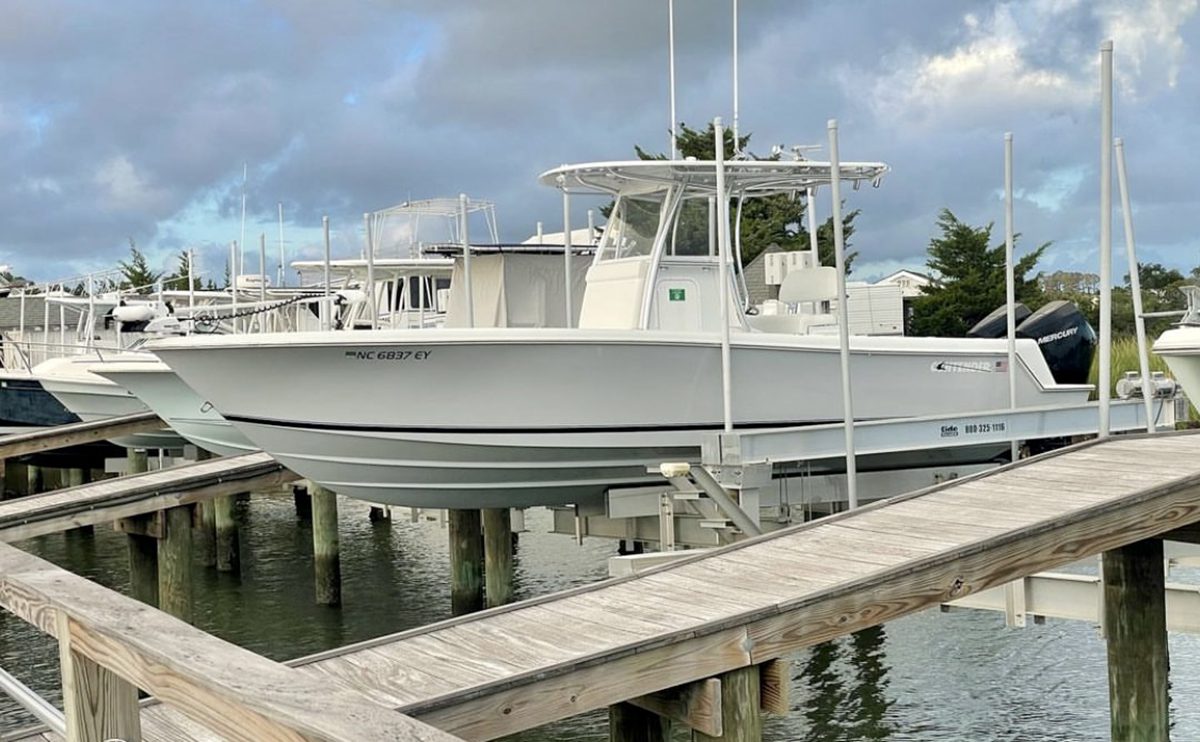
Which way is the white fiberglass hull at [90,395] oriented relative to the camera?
to the viewer's left

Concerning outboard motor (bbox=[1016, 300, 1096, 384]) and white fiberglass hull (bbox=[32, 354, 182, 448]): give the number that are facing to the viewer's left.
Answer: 2

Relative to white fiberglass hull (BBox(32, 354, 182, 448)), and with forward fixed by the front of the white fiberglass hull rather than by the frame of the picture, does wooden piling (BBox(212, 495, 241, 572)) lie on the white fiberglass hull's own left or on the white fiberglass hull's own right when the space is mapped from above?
on the white fiberglass hull's own left

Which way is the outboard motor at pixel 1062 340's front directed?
to the viewer's left

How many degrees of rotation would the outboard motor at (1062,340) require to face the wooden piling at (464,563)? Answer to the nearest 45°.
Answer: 0° — it already faces it

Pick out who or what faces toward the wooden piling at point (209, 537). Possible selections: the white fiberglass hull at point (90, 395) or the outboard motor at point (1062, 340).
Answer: the outboard motor

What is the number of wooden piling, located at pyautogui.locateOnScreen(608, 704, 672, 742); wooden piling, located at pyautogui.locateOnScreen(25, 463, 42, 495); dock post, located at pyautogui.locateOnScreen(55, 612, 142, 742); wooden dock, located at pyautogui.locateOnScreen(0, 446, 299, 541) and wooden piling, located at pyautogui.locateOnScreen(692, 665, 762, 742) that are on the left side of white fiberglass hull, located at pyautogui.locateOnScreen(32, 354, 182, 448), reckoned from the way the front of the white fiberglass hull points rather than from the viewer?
4

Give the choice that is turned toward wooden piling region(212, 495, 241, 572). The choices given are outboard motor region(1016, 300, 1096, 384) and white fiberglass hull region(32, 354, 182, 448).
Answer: the outboard motor

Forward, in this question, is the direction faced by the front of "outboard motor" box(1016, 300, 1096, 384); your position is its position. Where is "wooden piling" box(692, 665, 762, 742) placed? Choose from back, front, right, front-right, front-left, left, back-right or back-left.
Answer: left

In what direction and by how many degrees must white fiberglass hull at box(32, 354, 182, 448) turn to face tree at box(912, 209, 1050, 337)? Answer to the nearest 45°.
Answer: approximately 180°

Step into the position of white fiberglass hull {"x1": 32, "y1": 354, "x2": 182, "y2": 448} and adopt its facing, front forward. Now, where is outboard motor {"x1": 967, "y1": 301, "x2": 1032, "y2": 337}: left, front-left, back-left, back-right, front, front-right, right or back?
back-left

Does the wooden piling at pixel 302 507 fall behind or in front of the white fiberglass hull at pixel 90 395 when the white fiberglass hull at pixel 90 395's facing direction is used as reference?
behind

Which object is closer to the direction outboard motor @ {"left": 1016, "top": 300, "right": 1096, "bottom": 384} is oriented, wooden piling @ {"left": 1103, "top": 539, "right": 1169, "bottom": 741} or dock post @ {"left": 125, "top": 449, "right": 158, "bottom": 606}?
the dock post
